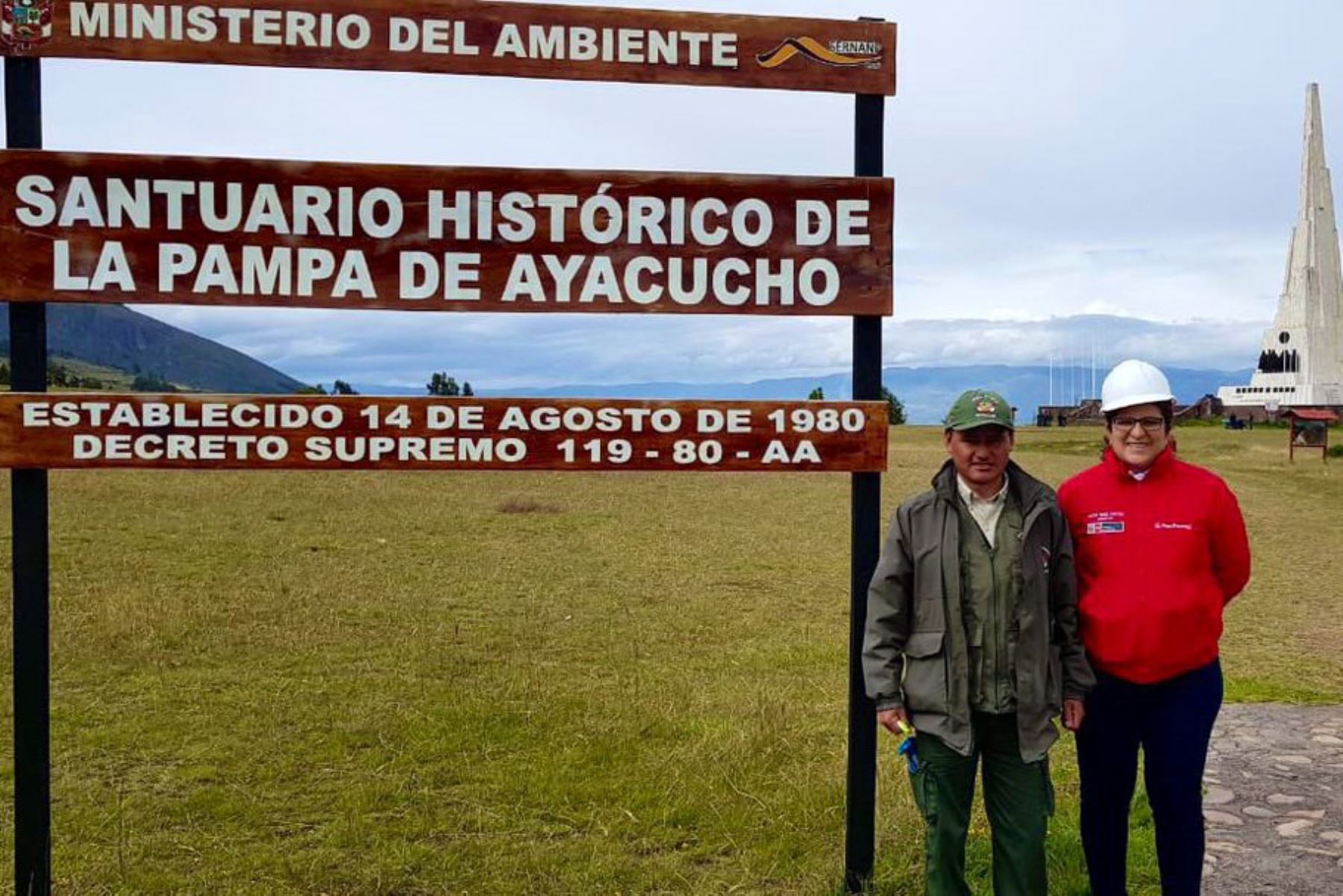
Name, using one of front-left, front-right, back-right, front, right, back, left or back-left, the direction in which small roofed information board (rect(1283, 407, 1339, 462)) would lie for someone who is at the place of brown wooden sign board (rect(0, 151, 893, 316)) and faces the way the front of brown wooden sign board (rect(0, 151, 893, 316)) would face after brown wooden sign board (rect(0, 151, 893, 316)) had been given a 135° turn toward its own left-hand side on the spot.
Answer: front

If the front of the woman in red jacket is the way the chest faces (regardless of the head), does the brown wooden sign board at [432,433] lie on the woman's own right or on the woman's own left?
on the woman's own right

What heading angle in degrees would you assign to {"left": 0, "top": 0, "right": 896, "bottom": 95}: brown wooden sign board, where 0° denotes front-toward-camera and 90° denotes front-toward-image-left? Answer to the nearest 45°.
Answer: approximately 0°

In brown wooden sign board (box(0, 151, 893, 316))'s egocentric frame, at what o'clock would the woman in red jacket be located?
The woman in red jacket is roughly at 10 o'clock from the brown wooden sign board.

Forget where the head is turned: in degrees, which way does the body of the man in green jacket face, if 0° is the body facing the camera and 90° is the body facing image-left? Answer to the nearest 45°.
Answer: approximately 0°

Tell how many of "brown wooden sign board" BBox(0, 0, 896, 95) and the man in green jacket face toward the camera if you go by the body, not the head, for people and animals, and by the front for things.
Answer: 2
